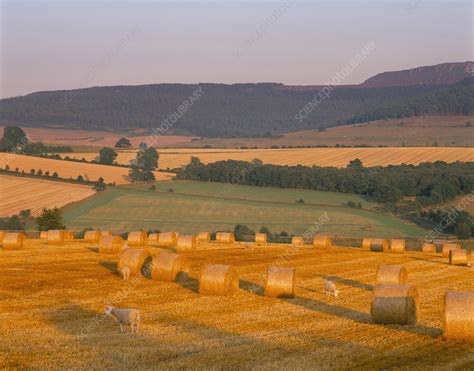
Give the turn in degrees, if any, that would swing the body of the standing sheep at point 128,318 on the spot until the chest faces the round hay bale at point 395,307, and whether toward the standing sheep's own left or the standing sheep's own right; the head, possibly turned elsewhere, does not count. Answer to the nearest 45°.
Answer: approximately 180°

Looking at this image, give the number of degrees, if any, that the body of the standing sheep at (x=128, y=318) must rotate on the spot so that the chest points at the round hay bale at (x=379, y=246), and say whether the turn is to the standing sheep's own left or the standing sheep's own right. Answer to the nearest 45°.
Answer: approximately 135° to the standing sheep's own right

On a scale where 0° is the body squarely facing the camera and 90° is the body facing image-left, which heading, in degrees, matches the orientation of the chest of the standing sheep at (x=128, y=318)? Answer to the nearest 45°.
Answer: approximately 90°

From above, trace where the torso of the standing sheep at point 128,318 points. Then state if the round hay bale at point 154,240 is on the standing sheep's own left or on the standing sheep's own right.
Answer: on the standing sheep's own right

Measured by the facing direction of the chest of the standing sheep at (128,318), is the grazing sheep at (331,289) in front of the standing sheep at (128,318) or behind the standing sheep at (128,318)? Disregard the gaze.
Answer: behind

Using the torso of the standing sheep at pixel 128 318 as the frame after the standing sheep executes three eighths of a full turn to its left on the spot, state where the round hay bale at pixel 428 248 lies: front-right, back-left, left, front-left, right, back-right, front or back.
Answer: left

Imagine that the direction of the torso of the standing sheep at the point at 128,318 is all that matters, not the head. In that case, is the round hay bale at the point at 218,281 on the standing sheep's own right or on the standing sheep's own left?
on the standing sheep's own right

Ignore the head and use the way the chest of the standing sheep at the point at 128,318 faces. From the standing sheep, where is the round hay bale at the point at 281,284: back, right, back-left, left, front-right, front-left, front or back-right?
back-right
